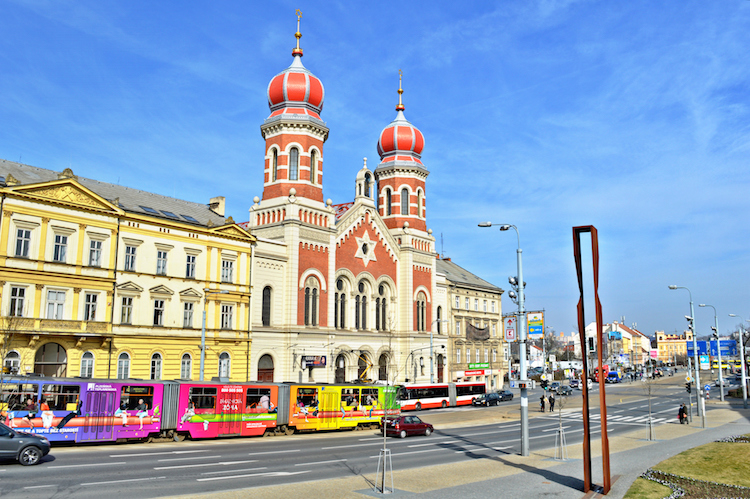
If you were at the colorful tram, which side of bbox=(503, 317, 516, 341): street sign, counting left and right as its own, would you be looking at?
right

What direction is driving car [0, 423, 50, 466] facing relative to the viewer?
to the viewer's right

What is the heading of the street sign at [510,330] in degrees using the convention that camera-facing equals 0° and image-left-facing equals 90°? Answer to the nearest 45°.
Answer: approximately 0°
